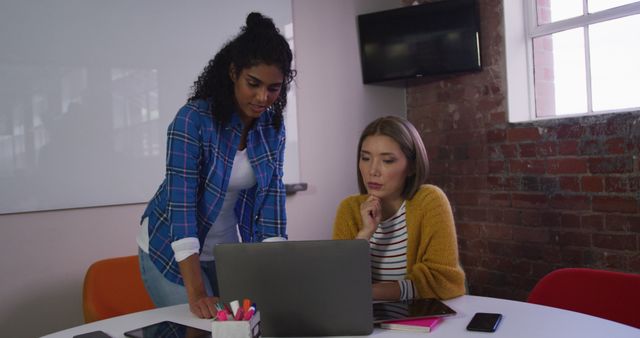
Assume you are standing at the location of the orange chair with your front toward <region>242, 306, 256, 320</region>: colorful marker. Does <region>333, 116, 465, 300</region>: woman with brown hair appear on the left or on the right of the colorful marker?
left

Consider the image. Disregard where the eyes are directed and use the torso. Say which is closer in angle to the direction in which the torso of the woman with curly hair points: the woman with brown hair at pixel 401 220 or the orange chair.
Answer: the woman with brown hair

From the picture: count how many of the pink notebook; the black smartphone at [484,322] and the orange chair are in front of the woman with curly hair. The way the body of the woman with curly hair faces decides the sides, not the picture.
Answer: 2

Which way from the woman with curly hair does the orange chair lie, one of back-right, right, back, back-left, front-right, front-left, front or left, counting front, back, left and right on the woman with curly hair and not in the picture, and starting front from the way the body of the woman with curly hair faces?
back

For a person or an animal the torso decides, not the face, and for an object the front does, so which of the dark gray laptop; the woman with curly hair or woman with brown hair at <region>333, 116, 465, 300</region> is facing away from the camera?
the dark gray laptop

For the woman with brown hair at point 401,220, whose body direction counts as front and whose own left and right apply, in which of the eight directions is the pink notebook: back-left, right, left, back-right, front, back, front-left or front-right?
front-left

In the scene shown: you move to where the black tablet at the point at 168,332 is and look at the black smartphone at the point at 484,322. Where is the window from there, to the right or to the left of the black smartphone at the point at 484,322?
left

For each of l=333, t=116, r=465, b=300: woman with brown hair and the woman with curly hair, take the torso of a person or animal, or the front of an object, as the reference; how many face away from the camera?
0

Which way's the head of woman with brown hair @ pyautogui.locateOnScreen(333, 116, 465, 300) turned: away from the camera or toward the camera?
toward the camera

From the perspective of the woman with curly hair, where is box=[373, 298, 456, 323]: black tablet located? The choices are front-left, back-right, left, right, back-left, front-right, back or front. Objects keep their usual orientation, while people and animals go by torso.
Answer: front

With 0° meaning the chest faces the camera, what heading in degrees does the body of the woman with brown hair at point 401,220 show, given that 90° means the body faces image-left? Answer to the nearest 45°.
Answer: approximately 45°

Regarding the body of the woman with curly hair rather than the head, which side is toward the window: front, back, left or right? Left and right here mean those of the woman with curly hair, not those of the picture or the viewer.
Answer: left

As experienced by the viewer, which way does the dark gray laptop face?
facing away from the viewer

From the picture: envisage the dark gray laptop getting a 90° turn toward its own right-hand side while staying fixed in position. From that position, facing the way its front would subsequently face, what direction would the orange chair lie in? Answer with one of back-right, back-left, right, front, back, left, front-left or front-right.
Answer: back-left

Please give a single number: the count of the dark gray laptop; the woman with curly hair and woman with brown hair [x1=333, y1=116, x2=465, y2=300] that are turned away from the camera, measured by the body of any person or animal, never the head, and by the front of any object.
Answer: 1

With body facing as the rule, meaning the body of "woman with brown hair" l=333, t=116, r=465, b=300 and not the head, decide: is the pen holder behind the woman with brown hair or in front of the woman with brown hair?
in front
